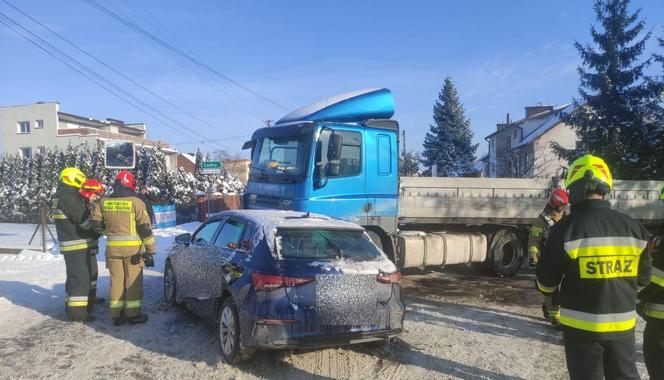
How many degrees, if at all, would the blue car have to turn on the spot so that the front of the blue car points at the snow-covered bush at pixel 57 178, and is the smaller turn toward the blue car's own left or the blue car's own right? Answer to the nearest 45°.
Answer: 0° — it already faces it

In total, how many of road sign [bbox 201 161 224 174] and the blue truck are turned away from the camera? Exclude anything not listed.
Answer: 0

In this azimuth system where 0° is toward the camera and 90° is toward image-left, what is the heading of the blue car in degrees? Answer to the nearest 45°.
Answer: approximately 135°

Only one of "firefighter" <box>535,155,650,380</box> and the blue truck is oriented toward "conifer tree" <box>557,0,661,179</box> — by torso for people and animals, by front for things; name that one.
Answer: the firefighter

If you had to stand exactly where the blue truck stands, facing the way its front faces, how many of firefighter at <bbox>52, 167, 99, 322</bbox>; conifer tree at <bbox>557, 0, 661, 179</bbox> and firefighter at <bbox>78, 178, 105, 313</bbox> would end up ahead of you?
2

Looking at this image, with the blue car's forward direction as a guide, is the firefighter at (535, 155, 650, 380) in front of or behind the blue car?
behind

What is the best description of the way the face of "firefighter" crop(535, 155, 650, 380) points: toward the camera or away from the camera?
away from the camera

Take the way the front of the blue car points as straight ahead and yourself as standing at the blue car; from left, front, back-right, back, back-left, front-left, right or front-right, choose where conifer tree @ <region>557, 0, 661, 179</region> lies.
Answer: right

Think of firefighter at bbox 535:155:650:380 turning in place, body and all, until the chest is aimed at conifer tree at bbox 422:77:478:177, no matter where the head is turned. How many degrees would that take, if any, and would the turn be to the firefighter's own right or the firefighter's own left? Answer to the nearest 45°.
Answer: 0° — they already face it

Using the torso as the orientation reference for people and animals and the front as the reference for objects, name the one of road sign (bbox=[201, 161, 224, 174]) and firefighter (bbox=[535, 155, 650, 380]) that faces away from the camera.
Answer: the firefighter

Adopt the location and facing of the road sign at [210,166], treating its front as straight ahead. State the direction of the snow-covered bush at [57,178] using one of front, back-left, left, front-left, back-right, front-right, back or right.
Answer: back-right

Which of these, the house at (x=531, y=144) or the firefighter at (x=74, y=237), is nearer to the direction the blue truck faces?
the firefighter

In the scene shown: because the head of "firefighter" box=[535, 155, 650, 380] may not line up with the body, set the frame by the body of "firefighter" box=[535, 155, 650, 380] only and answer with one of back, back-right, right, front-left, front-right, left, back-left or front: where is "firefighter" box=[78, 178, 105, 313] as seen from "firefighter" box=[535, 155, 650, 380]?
left

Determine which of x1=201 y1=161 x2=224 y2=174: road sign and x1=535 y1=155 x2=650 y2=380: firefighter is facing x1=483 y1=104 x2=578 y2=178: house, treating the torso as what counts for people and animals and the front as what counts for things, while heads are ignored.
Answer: the firefighter

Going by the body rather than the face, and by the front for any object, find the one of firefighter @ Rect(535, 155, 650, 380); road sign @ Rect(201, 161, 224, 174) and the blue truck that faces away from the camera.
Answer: the firefighter

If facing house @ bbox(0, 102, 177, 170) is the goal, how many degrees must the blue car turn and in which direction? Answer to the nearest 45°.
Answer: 0° — it already faces it

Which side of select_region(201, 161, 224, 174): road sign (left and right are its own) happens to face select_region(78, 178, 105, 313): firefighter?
front
